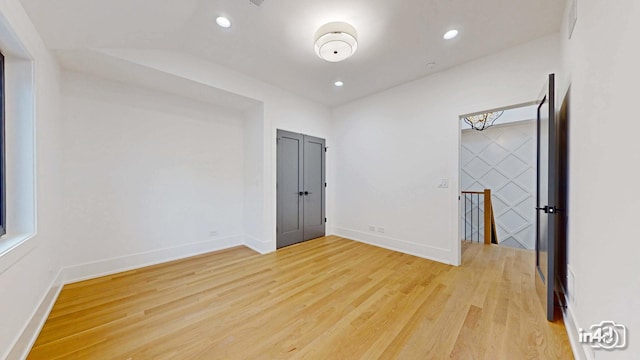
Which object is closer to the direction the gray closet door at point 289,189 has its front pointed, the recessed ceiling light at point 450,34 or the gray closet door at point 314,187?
the recessed ceiling light

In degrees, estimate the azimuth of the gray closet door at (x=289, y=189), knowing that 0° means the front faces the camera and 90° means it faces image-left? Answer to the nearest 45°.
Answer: approximately 315°

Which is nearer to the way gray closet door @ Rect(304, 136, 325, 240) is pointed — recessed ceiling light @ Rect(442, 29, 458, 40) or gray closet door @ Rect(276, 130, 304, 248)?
the recessed ceiling light

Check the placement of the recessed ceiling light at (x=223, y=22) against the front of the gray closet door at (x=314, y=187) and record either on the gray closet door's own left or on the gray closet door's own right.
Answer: on the gray closet door's own right

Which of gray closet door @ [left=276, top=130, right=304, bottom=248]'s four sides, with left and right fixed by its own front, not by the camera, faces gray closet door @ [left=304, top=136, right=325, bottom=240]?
left

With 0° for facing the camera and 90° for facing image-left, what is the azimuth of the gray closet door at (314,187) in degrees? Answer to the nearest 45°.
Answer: approximately 315°

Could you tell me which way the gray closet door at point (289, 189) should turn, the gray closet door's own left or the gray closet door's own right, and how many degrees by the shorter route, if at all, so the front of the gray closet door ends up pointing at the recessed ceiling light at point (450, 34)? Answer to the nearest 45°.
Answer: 0° — it already faces it

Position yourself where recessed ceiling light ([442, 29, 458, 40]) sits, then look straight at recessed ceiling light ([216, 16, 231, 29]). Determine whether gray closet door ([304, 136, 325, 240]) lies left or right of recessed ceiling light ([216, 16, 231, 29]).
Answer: right
